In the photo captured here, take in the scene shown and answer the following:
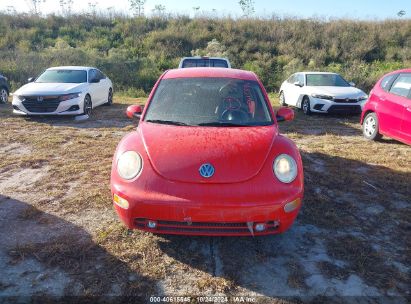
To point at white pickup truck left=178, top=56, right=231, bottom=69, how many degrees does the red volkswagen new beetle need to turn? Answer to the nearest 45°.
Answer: approximately 180°

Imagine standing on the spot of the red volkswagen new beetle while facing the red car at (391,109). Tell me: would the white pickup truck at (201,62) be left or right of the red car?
left

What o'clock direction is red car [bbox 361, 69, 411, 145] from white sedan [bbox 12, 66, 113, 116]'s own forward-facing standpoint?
The red car is roughly at 9 o'clock from the white sedan.

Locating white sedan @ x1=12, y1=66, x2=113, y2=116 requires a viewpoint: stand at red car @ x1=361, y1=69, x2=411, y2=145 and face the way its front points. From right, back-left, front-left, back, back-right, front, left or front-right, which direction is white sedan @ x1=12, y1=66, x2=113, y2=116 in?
back-right

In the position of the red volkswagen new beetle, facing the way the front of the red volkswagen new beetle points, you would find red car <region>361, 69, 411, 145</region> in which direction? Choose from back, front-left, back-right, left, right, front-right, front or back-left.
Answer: back-left

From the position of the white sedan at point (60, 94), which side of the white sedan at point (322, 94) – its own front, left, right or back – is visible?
right

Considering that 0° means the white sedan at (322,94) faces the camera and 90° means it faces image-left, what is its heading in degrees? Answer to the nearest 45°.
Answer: approximately 315°

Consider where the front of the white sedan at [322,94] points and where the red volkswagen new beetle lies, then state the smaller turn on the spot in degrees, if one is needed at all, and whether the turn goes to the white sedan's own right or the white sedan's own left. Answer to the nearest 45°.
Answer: approximately 45° to the white sedan's own right

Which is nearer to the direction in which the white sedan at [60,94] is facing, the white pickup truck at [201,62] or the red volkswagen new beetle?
the red volkswagen new beetle

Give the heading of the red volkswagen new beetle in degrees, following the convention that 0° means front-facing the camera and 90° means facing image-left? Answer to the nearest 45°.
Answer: approximately 0°
